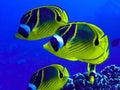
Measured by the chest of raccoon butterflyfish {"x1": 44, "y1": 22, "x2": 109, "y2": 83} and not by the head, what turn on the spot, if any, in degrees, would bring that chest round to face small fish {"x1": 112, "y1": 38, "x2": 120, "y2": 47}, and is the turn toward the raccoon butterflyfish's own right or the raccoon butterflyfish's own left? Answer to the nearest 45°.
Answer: approximately 135° to the raccoon butterflyfish's own right

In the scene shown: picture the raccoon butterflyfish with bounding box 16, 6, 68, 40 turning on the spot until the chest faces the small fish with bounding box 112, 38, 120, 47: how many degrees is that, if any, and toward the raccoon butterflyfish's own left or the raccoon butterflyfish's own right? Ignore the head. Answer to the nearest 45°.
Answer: approximately 180°

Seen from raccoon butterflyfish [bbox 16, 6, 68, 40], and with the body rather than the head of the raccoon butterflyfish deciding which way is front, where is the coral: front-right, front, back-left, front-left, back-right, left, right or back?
back-right

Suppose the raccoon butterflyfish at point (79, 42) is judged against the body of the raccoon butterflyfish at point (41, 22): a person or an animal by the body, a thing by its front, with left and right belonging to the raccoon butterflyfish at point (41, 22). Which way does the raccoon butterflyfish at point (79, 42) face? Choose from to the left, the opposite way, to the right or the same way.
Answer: the same way

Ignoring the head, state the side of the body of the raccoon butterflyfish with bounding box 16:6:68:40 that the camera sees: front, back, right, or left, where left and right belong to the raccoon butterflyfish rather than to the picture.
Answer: left

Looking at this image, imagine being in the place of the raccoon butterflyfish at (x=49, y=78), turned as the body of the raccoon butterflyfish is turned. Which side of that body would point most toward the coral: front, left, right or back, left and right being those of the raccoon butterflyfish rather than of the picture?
back

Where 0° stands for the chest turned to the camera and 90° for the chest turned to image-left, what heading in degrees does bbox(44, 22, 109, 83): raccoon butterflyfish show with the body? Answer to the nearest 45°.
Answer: approximately 90°

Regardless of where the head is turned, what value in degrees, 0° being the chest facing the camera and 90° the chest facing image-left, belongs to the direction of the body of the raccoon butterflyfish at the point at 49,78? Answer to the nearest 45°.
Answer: approximately 90°

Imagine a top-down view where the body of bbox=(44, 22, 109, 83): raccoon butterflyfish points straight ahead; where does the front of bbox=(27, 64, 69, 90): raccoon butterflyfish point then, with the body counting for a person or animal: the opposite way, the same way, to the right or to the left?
the same way

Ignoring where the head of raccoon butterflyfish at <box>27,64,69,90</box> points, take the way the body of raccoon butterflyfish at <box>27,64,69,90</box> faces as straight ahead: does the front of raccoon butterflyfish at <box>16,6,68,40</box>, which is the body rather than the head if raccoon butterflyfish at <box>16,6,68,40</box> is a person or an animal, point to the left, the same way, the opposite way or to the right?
the same way

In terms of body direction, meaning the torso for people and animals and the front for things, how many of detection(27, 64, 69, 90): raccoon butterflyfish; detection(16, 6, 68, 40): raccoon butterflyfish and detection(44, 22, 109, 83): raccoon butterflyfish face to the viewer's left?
3
